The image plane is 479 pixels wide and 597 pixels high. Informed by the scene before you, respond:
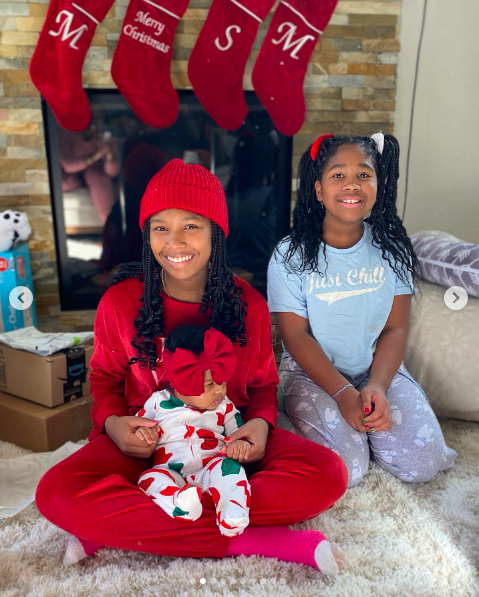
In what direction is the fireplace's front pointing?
toward the camera

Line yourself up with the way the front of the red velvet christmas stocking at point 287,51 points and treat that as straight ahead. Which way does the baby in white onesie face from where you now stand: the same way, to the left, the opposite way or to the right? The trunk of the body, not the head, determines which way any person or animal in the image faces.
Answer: the same way

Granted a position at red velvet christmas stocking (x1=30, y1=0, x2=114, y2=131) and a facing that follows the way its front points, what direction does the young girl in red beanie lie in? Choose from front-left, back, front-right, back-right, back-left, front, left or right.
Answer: front

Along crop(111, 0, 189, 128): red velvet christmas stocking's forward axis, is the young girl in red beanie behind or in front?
in front

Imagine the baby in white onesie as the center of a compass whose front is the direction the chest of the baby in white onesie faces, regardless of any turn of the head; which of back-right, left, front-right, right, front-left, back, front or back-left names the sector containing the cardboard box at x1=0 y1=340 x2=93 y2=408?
back-right

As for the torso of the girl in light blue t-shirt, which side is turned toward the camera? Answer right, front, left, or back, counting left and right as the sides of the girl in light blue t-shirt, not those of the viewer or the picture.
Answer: front

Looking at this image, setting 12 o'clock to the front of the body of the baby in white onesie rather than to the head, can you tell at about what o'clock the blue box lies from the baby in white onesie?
The blue box is roughly at 5 o'clock from the baby in white onesie.

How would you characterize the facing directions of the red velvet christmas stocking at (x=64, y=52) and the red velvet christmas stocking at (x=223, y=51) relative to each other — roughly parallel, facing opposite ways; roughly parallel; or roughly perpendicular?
roughly parallel

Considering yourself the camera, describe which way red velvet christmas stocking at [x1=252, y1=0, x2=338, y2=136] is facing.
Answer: facing the viewer

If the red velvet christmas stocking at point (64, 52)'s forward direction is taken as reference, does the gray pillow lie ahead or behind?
ahead

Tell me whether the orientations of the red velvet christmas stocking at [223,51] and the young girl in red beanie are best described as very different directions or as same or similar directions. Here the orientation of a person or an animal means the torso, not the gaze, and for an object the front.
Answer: same or similar directions

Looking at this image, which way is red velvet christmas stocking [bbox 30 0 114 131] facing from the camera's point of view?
toward the camera
